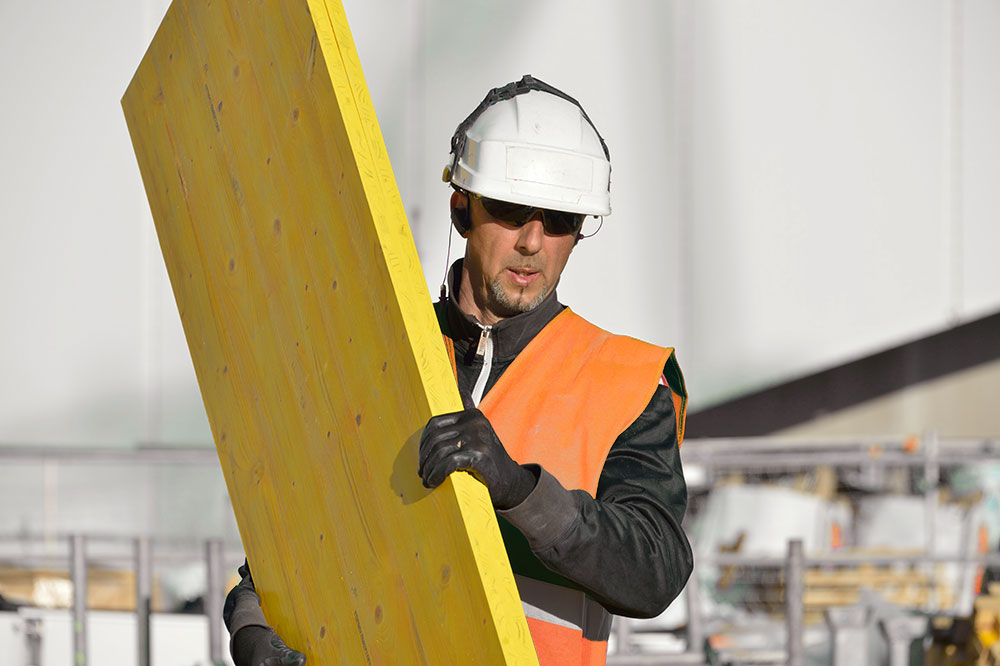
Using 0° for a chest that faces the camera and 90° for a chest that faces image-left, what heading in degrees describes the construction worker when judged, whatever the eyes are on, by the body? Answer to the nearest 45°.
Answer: approximately 45°
